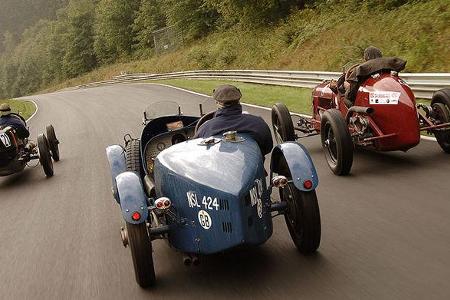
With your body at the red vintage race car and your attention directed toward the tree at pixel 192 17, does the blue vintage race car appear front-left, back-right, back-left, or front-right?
back-left

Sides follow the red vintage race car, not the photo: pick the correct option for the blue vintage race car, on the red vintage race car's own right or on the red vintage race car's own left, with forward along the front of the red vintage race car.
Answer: on the red vintage race car's own left

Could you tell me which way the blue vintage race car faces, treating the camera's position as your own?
facing away from the viewer and to the left of the viewer

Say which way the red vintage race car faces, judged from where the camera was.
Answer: facing away from the viewer and to the left of the viewer

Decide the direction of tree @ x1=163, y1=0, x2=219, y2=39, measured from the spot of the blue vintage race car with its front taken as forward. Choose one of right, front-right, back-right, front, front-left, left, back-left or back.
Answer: front-right

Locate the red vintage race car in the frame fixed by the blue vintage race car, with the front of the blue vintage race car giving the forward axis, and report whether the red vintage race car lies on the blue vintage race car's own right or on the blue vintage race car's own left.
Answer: on the blue vintage race car's own right

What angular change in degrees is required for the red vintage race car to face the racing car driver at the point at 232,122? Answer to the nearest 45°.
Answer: approximately 90° to its left
